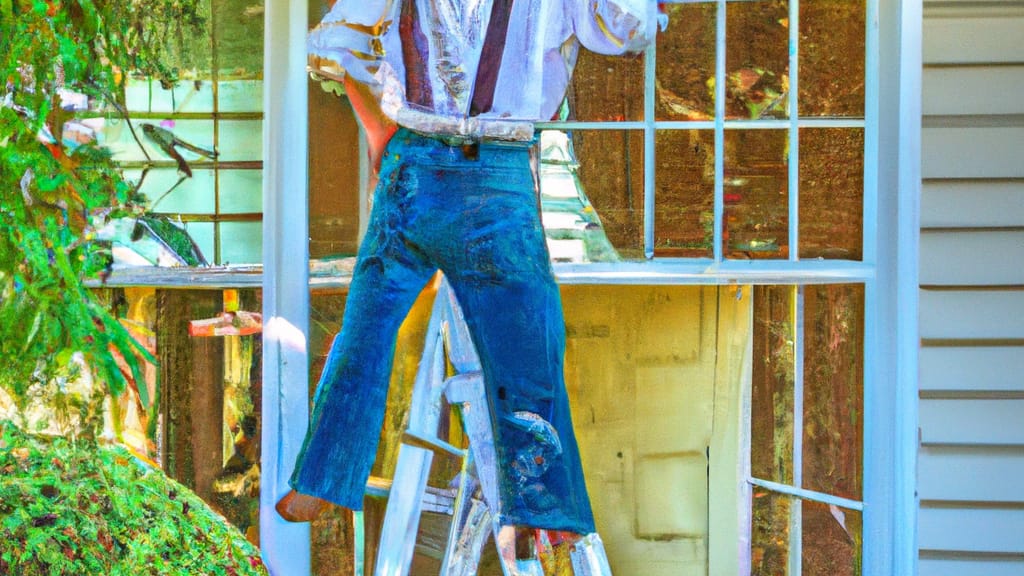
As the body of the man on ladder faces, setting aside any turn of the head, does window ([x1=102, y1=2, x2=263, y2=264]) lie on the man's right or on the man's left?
on the man's left

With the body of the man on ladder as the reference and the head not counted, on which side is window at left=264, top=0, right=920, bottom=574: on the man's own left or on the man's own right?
on the man's own right

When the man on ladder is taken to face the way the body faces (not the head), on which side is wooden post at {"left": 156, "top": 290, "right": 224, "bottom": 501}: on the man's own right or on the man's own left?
on the man's own left

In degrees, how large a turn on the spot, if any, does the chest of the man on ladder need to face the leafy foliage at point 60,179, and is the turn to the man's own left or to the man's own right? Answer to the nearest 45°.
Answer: approximately 90° to the man's own left

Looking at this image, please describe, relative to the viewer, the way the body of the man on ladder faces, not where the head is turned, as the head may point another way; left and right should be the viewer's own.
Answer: facing away from the viewer
